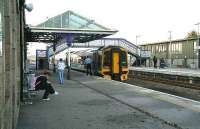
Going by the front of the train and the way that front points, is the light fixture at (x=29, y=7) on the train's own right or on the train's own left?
on the train's own right

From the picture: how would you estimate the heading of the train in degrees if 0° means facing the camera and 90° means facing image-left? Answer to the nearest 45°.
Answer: approximately 315°

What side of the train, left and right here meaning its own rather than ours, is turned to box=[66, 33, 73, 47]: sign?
right

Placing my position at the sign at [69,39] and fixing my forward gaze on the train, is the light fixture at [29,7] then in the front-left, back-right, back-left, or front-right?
back-right

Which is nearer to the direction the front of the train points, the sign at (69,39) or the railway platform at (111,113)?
the railway platform

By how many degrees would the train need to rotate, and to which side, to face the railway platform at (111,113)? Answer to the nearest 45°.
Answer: approximately 45° to its right
